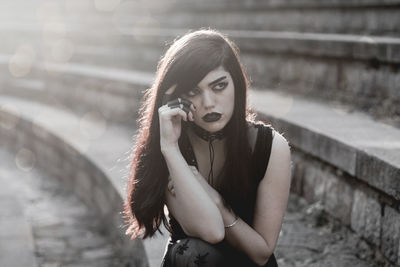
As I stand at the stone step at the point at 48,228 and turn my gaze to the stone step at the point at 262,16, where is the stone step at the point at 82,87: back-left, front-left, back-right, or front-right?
front-left

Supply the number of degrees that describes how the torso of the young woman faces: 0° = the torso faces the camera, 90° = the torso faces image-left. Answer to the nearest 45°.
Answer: approximately 0°

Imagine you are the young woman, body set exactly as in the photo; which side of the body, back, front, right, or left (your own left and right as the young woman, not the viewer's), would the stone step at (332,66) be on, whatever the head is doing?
back

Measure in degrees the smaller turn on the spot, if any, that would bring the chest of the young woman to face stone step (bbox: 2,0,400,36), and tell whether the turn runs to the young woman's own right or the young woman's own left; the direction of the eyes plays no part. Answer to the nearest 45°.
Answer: approximately 180°

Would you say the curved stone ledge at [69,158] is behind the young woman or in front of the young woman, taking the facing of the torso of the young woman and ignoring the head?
behind
